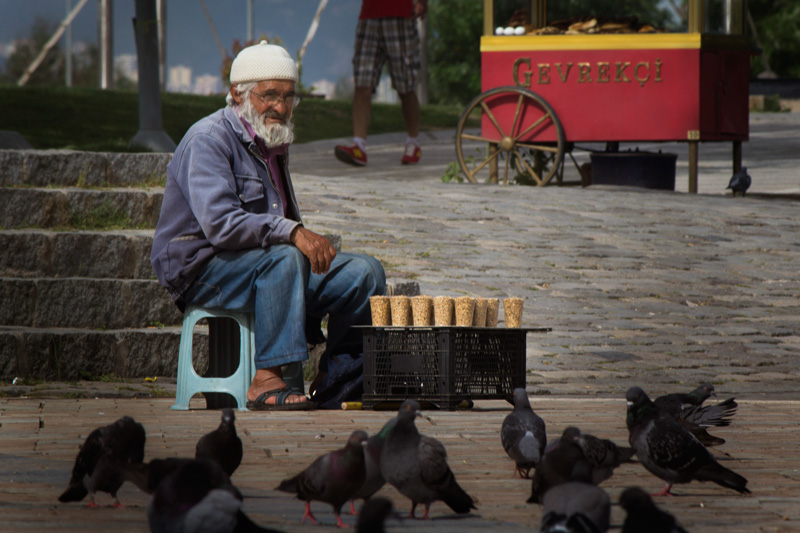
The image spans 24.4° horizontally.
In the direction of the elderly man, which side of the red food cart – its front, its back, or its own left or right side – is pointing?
front

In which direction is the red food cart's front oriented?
toward the camera

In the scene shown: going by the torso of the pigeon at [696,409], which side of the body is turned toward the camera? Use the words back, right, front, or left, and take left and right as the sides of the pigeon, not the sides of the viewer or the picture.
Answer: left

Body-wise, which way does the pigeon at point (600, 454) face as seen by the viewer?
to the viewer's left

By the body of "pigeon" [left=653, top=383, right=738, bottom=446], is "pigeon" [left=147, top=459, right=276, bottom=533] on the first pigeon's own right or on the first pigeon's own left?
on the first pigeon's own left

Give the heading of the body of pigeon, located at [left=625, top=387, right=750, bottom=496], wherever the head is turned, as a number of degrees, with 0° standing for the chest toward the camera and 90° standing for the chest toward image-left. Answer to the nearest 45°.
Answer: approximately 90°

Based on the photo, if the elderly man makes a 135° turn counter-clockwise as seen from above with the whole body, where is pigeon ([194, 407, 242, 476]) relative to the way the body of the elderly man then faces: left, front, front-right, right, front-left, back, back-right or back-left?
back

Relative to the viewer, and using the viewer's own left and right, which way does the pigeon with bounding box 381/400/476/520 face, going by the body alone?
facing the viewer and to the left of the viewer

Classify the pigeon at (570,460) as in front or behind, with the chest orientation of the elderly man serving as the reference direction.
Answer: in front

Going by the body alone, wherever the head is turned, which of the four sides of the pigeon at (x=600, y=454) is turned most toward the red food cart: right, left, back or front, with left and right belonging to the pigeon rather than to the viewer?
right

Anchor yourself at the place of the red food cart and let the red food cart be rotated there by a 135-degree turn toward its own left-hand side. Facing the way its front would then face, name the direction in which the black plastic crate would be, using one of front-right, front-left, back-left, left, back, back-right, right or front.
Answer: back-right
